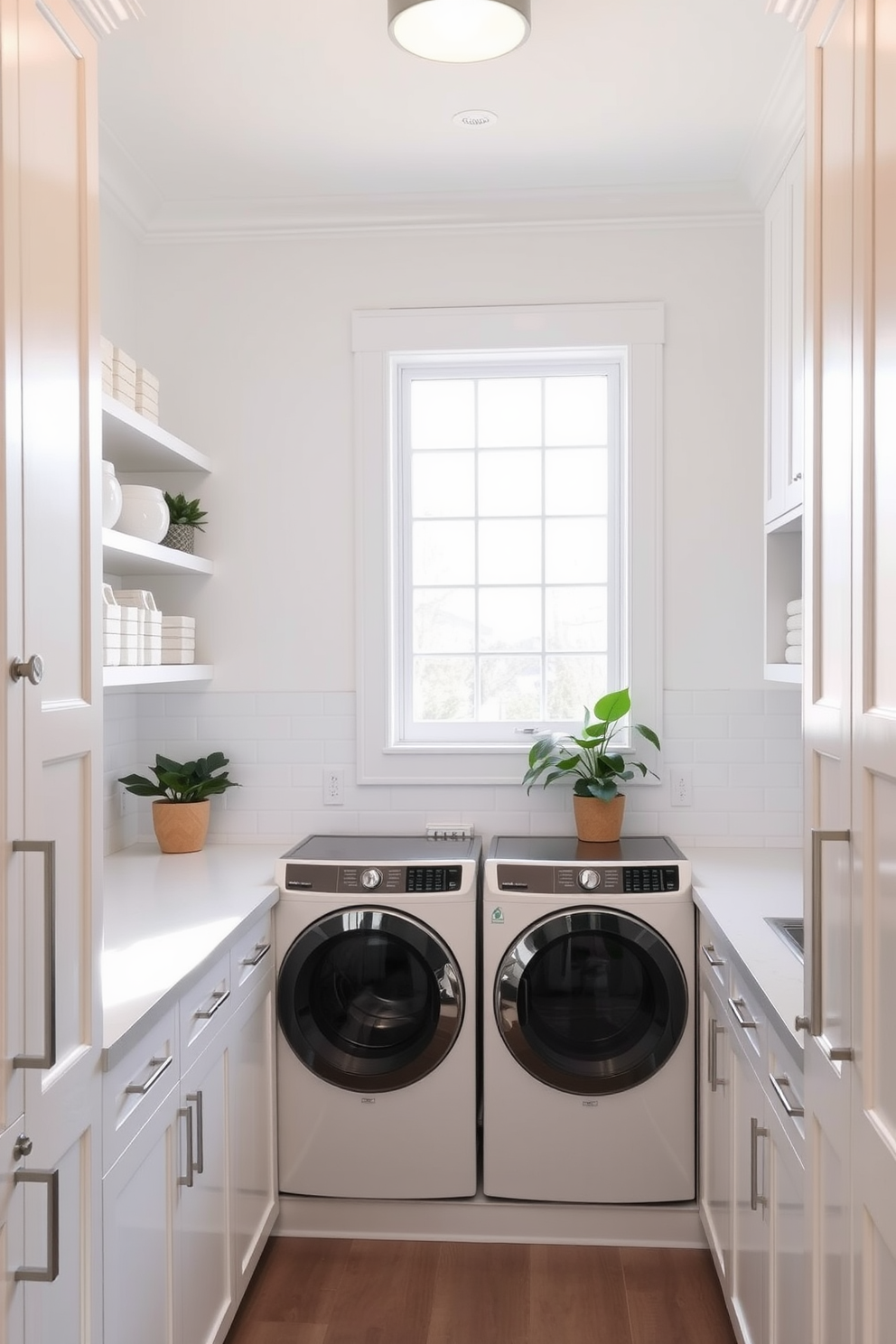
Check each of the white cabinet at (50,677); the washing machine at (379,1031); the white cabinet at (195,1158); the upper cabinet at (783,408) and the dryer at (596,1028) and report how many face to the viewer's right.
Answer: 2

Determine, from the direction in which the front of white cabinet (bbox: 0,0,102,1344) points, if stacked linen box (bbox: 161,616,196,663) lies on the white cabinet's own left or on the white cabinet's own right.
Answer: on the white cabinet's own left

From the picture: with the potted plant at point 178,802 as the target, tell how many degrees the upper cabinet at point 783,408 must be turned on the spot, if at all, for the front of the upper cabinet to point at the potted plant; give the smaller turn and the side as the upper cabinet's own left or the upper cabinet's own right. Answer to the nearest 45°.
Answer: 0° — it already faces it

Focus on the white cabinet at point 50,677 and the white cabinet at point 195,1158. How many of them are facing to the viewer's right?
2

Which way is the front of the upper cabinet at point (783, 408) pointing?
to the viewer's left

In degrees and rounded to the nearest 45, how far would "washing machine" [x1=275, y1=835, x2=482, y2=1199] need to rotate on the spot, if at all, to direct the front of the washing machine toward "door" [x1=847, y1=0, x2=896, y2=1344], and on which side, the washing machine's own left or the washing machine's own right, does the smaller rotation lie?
0° — it already faces it

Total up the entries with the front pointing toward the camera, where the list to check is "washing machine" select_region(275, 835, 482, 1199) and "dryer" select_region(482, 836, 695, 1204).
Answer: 2

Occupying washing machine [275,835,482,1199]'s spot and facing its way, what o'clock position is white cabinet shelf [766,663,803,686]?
The white cabinet shelf is roughly at 9 o'clock from the washing machine.

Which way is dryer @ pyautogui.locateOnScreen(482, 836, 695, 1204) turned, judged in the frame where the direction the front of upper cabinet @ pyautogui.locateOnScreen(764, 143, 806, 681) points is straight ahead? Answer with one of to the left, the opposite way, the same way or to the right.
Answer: to the left

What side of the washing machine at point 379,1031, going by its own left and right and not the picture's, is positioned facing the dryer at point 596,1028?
left

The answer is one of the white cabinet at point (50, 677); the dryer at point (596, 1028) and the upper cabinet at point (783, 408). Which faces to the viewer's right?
the white cabinet

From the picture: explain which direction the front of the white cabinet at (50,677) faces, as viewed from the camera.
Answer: facing to the right of the viewer

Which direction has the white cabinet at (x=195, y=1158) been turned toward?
to the viewer's right

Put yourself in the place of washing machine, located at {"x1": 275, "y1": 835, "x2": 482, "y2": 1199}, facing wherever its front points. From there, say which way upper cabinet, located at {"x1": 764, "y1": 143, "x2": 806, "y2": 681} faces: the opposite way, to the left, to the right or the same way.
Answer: to the right
